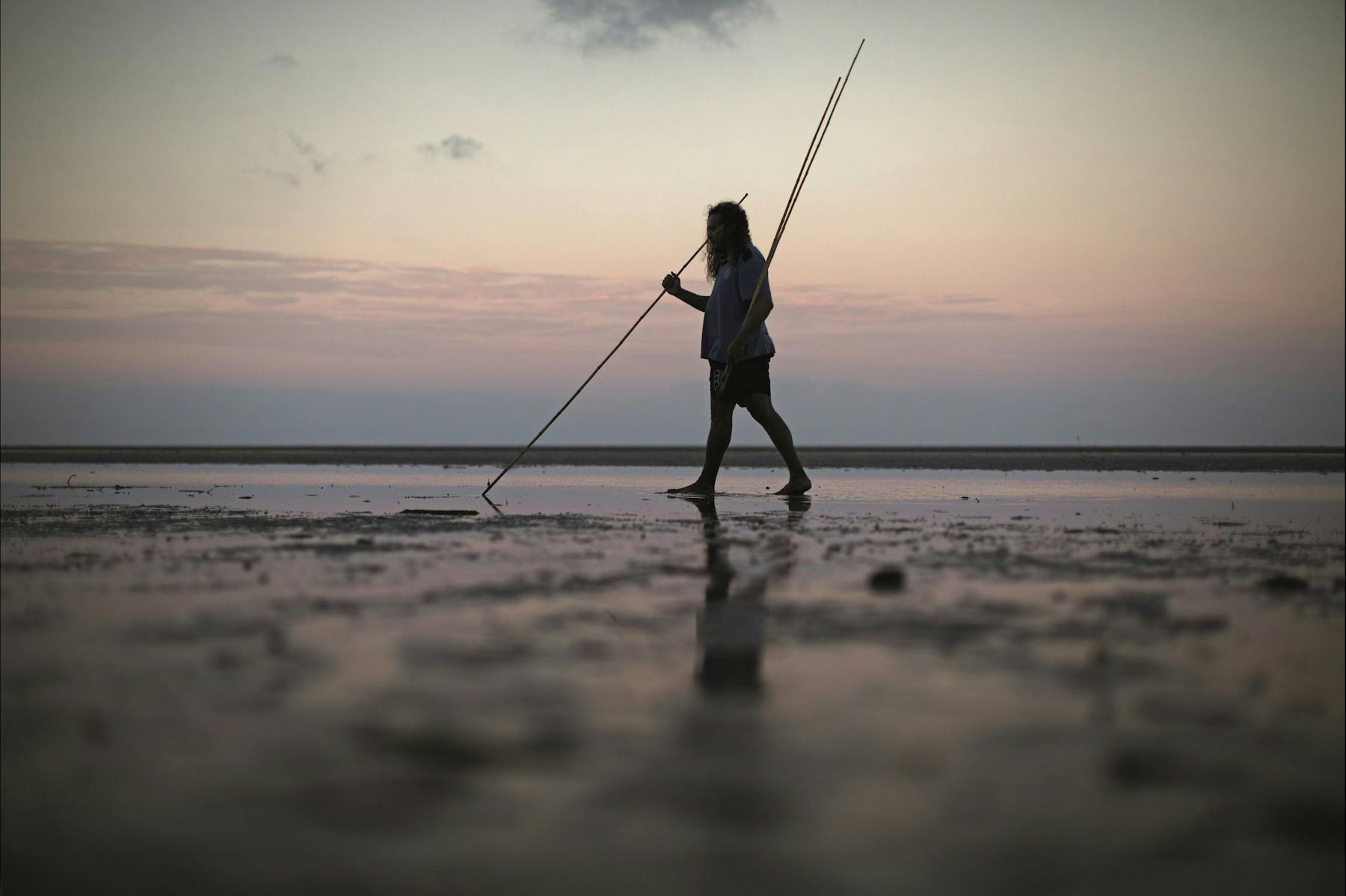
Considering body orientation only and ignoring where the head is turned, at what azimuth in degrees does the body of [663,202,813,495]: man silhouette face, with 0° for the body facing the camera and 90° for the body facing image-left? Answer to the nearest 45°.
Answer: approximately 90°
